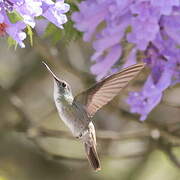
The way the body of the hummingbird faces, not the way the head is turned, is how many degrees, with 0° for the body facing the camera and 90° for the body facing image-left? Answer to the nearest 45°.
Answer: approximately 90°
